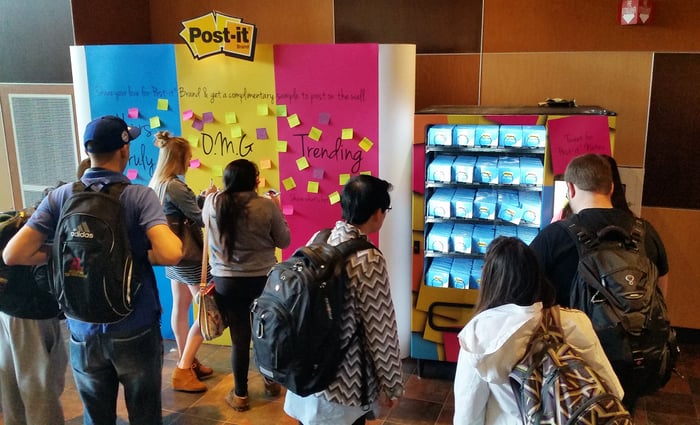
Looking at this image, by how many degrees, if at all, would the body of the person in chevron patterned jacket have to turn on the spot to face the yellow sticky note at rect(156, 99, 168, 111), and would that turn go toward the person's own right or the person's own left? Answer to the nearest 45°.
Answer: approximately 90° to the person's own left

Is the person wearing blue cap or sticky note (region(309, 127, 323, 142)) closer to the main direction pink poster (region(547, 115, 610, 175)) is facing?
the person wearing blue cap

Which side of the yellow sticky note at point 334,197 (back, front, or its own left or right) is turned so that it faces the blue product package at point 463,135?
left

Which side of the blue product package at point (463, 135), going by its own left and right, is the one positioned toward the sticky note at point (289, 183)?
right

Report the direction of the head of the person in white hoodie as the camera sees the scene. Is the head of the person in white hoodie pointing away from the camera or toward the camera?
away from the camera

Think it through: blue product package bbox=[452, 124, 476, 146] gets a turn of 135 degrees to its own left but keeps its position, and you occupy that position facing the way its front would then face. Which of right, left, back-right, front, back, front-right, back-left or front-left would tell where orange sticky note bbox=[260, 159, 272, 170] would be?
back-left

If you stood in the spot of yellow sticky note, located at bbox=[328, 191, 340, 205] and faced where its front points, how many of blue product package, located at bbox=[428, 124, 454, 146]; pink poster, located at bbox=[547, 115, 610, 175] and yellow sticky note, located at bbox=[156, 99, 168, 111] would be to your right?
1

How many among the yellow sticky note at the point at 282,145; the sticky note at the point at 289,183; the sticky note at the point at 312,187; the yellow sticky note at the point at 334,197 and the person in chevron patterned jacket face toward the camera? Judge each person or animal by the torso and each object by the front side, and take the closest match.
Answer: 4
